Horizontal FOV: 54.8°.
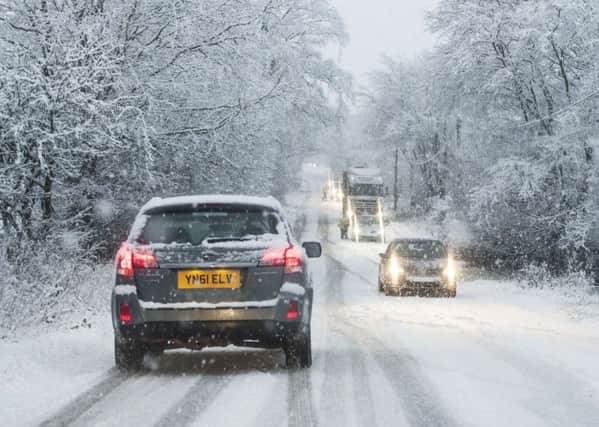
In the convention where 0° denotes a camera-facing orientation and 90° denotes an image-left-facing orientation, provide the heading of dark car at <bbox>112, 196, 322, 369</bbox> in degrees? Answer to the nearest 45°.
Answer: approximately 180°
